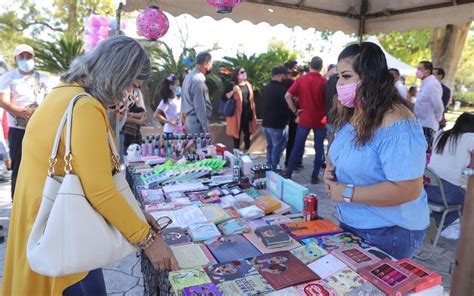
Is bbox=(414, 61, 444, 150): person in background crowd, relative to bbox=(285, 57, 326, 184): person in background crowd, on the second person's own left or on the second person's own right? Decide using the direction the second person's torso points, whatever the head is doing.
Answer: on the second person's own right

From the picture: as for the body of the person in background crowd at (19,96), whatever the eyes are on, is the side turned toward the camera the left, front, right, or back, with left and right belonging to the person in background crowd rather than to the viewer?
front

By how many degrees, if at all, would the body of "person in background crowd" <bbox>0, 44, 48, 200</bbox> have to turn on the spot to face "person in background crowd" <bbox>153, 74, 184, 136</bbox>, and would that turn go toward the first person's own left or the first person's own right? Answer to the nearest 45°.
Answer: approximately 135° to the first person's own left

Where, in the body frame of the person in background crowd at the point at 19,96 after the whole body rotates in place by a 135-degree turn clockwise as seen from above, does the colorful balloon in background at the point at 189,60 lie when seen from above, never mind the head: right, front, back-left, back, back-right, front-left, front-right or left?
right

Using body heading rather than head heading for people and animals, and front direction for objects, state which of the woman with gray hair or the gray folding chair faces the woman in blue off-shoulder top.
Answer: the woman with gray hair

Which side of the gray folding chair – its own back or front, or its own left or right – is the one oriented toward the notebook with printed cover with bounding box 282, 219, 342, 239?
back

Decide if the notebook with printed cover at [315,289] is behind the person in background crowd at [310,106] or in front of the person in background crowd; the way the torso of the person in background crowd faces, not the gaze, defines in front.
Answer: behind

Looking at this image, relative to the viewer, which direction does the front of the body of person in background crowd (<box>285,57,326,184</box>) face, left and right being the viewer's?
facing away from the viewer

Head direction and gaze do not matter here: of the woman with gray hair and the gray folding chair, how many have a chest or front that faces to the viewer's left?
0
